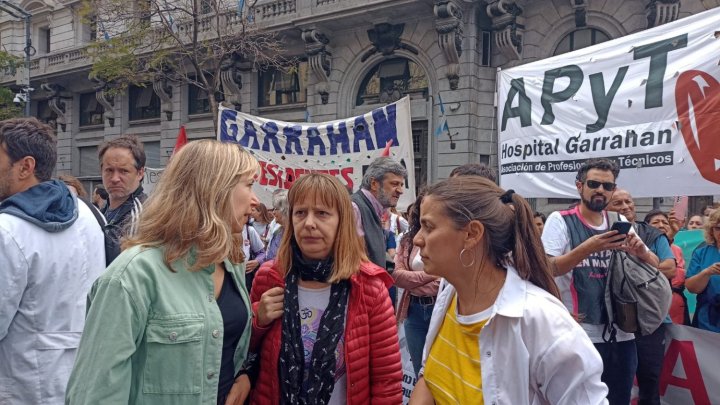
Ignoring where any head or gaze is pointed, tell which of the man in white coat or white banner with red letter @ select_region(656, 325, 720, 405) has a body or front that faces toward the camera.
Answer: the white banner with red letter

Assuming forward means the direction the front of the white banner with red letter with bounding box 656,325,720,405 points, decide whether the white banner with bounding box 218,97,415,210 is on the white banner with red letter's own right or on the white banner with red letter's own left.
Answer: on the white banner with red letter's own right

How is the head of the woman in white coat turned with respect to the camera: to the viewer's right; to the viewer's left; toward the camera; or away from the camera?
to the viewer's left

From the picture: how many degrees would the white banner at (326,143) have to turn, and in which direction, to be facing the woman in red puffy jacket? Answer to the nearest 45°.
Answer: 0° — it already faces them

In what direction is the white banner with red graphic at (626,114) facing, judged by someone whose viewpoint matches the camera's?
facing the viewer and to the left of the viewer

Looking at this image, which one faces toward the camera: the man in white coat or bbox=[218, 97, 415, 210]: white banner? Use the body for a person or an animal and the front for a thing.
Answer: the white banner

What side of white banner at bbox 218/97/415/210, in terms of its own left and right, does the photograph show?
front

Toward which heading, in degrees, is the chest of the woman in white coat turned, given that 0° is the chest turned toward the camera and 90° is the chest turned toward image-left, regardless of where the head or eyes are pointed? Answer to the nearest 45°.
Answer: approximately 45°

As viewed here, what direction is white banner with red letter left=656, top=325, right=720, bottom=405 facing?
toward the camera

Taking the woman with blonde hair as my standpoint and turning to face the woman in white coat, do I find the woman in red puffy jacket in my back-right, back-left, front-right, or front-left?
front-left

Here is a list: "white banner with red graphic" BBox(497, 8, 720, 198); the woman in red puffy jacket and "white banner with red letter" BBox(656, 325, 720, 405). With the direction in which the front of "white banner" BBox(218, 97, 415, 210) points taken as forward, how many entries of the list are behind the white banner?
0

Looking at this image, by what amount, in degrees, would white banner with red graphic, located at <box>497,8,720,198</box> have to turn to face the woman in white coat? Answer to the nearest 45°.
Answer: approximately 45° to its left
